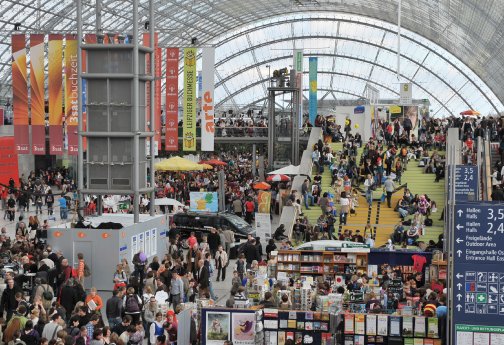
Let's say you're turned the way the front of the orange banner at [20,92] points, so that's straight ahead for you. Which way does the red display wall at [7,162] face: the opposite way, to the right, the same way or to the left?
the same way

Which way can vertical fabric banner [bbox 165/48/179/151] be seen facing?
toward the camera

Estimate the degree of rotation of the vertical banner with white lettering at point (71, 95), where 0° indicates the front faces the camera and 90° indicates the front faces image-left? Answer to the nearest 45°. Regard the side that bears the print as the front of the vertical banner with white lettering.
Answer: approximately 0°

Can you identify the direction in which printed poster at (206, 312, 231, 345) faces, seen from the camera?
facing the viewer

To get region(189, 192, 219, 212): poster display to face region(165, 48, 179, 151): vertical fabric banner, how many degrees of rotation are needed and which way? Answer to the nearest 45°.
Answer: approximately 180°

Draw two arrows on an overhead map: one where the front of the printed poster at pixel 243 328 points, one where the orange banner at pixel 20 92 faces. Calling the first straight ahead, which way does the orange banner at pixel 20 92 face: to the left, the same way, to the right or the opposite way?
the same way

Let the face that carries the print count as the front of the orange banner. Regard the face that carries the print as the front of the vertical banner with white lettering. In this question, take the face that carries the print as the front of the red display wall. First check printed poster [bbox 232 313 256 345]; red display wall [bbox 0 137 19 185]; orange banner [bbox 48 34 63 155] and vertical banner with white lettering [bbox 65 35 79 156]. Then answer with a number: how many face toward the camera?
4

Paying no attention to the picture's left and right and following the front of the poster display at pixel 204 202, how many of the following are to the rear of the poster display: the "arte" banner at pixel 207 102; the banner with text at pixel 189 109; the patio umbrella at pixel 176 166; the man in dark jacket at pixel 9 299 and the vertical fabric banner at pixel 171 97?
4

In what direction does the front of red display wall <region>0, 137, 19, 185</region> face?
toward the camera

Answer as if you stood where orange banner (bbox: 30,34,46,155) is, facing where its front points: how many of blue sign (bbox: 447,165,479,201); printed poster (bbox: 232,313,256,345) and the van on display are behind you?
0

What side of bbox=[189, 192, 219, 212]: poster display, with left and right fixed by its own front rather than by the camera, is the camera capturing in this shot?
front

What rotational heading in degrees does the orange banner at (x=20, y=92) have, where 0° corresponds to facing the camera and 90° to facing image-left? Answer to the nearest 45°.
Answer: approximately 0°

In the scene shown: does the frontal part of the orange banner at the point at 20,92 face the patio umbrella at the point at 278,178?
no
